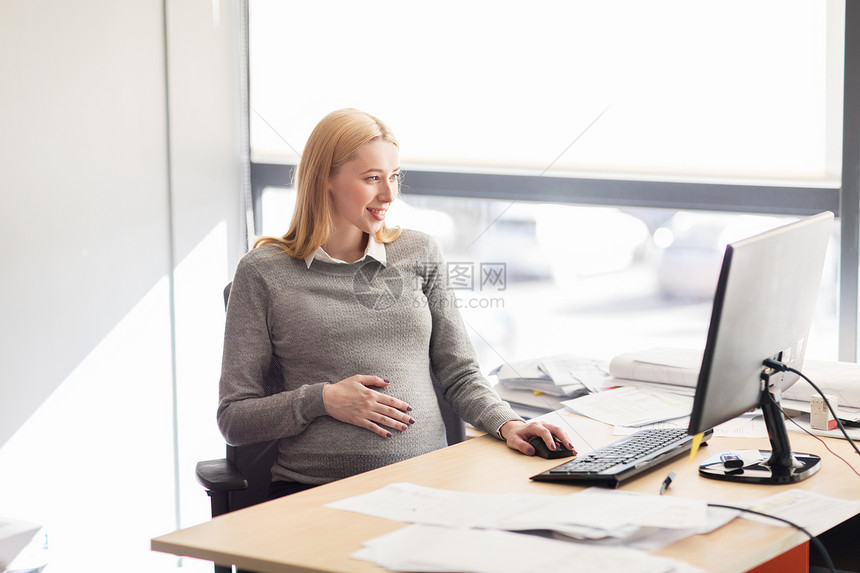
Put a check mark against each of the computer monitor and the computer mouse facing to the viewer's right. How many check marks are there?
1

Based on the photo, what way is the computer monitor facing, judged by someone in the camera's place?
facing away from the viewer and to the left of the viewer

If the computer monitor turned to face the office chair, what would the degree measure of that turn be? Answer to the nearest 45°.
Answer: approximately 45° to its left

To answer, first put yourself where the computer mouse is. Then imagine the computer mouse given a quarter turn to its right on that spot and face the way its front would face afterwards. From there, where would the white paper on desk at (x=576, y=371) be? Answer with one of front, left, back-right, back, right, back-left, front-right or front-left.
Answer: back

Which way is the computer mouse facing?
to the viewer's right

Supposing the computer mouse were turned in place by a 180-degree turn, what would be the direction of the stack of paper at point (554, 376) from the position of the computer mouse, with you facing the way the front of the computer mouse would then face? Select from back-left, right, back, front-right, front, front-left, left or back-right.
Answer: right
